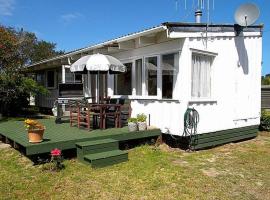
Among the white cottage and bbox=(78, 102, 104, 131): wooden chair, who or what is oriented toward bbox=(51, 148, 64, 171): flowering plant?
the white cottage

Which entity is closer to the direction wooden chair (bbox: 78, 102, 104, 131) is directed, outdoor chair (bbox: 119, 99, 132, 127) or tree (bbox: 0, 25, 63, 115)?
the outdoor chair

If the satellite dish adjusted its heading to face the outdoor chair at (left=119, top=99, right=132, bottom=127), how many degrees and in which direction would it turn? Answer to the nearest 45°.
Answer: approximately 90° to its right

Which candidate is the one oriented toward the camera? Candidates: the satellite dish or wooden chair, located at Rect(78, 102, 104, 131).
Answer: the satellite dish

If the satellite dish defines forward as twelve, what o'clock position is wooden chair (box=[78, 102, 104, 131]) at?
The wooden chair is roughly at 2 o'clock from the satellite dish.

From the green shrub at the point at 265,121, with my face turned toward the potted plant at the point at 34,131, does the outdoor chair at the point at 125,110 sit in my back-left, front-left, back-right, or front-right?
front-right

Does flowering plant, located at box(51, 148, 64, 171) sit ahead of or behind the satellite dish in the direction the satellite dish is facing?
ahead

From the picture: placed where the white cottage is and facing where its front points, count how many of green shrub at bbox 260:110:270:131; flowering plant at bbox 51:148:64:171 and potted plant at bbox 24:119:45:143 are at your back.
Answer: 1

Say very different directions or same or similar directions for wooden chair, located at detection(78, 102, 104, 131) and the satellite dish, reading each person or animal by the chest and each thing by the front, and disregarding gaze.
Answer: very different directions

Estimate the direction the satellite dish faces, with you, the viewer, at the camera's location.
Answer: facing the viewer

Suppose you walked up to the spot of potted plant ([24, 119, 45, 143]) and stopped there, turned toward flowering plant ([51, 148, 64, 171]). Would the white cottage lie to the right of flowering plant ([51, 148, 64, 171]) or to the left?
left

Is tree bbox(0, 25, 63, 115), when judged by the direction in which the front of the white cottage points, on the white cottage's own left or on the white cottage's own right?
on the white cottage's own right

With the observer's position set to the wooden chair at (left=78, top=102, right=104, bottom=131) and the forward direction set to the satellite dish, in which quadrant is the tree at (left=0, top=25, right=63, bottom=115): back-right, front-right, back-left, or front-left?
back-left

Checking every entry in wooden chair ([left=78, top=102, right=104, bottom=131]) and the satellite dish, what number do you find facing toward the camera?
1

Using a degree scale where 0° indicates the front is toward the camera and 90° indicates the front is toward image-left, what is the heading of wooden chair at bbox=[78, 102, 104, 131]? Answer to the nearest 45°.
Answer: approximately 225°

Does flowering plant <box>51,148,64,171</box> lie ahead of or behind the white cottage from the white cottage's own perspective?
ahead
